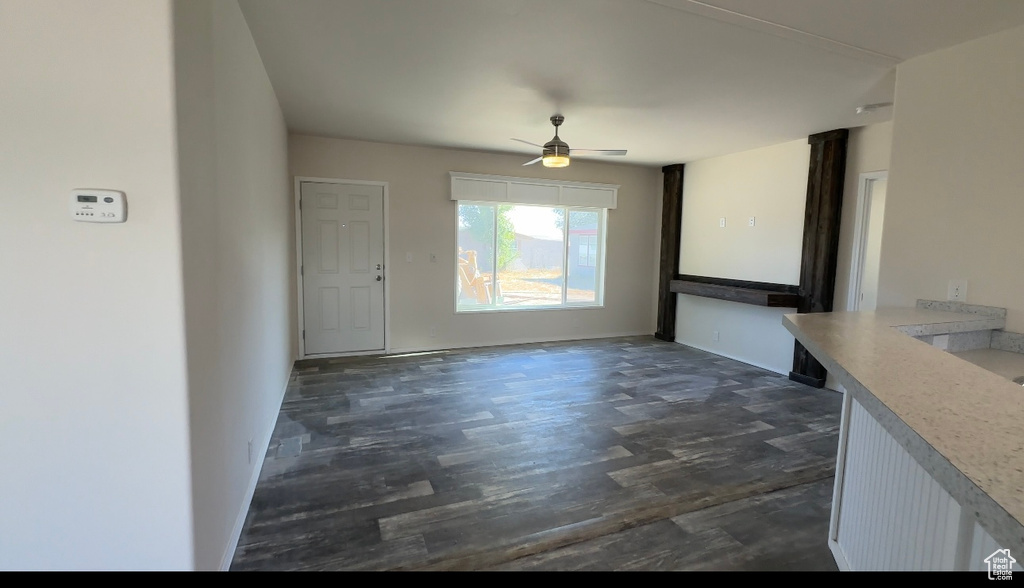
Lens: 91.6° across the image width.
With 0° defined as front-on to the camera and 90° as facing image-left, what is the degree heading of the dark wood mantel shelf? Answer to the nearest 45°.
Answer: approximately 45°

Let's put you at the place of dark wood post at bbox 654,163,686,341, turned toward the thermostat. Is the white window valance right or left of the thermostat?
right

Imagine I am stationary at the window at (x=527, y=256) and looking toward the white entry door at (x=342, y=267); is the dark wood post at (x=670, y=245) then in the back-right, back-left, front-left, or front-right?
back-left

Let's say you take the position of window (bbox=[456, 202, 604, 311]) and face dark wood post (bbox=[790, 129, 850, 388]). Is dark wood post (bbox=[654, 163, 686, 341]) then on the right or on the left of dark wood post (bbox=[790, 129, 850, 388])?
left

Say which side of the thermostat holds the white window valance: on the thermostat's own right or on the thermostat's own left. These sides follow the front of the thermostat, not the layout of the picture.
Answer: on the thermostat's own left

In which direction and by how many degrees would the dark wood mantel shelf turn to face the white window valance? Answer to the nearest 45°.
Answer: approximately 45° to its right

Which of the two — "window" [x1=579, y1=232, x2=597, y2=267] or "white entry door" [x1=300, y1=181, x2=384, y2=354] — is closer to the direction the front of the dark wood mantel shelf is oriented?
the white entry door

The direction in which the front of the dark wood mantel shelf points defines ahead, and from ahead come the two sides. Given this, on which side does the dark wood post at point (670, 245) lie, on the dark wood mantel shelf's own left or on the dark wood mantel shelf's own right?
on the dark wood mantel shelf's own right

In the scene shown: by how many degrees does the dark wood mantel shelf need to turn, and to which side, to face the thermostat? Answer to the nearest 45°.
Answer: approximately 45° to its left
